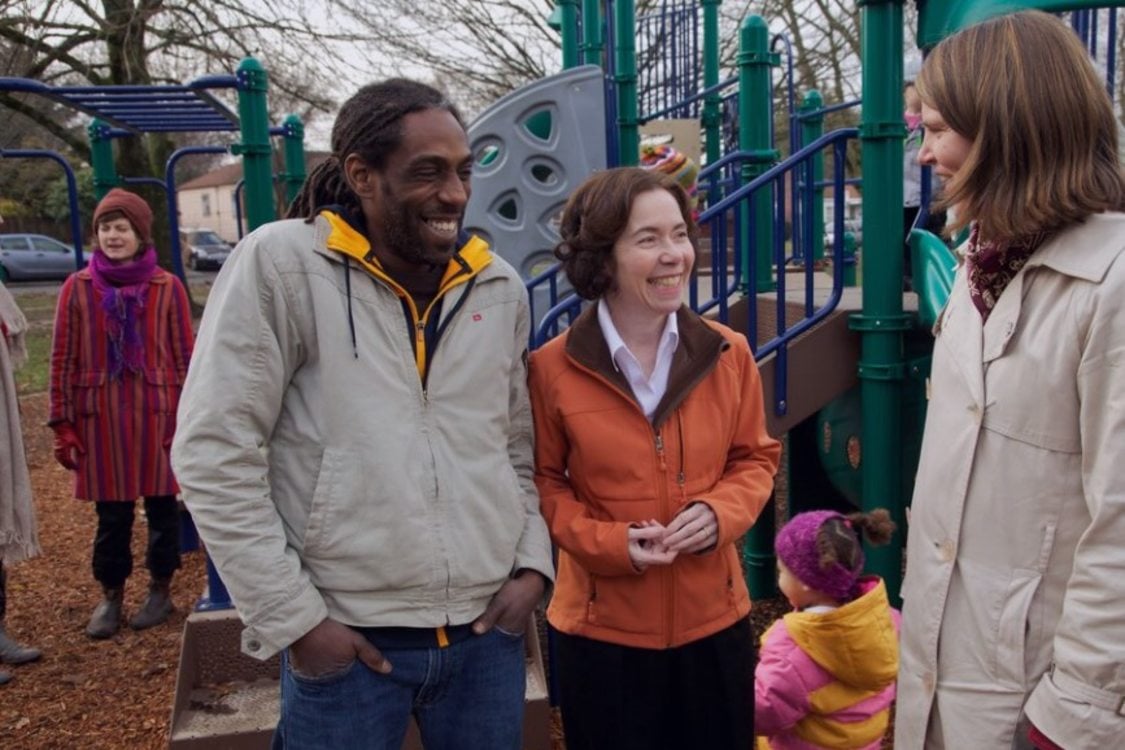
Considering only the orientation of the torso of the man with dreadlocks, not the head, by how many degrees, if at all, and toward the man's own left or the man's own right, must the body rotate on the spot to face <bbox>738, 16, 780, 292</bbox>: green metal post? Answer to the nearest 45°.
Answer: approximately 90° to the man's own left

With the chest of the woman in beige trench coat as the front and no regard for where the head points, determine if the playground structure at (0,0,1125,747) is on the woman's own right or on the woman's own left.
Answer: on the woman's own right

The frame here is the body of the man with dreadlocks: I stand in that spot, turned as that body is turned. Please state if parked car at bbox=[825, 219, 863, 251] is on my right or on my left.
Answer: on my left

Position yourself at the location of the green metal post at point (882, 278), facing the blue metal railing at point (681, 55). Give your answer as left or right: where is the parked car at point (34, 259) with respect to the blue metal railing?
left

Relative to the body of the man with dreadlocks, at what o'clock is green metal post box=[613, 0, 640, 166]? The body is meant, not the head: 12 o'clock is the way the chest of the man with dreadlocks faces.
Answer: The green metal post is roughly at 8 o'clock from the man with dreadlocks.

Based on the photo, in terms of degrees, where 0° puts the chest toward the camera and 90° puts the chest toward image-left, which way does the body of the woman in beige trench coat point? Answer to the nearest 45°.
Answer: approximately 45°
